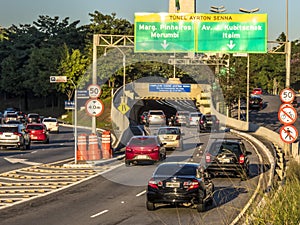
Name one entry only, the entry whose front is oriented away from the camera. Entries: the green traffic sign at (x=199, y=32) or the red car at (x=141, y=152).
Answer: the red car

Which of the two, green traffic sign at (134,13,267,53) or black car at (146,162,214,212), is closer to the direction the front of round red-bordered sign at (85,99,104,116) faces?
the black car

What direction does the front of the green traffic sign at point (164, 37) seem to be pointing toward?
toward the camera

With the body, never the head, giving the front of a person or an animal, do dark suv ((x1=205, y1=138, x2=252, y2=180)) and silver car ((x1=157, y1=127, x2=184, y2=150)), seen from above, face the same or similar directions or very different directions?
same or similar directions

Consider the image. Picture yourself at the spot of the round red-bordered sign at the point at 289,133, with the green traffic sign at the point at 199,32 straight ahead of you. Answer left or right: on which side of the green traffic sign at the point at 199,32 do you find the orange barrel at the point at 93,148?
left

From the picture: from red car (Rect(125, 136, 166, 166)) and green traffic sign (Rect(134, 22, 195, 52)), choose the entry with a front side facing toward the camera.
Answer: the green traffic sign

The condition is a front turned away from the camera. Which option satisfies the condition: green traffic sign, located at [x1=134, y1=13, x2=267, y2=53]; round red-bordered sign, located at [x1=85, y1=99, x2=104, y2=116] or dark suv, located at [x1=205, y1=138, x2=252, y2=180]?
the dark suv

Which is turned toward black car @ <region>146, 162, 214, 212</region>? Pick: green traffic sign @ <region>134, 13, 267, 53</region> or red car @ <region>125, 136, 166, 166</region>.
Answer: the green traffic sign

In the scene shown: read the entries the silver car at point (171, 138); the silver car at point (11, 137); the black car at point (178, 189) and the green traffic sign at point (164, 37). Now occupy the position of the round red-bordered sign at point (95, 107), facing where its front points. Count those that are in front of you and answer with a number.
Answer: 1

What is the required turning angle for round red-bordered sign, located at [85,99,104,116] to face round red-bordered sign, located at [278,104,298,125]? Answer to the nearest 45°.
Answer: approximately 45° to its left

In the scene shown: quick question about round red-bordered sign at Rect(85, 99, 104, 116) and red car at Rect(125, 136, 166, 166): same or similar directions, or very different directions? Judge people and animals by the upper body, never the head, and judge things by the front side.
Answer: very different directions

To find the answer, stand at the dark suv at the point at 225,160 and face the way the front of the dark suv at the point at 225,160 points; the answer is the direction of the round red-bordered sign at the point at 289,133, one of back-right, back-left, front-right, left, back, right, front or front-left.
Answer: front-right

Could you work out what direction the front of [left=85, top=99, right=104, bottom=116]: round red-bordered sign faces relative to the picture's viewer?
facing the viewer

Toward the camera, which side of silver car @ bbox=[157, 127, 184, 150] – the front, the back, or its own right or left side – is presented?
back

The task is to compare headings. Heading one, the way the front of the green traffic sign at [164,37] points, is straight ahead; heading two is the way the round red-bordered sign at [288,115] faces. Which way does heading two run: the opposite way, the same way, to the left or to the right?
the same way

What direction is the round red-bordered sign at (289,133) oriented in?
toward the camera

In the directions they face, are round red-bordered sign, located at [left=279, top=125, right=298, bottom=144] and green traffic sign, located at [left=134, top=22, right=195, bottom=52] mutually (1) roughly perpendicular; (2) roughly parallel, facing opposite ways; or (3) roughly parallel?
roughly parallel
